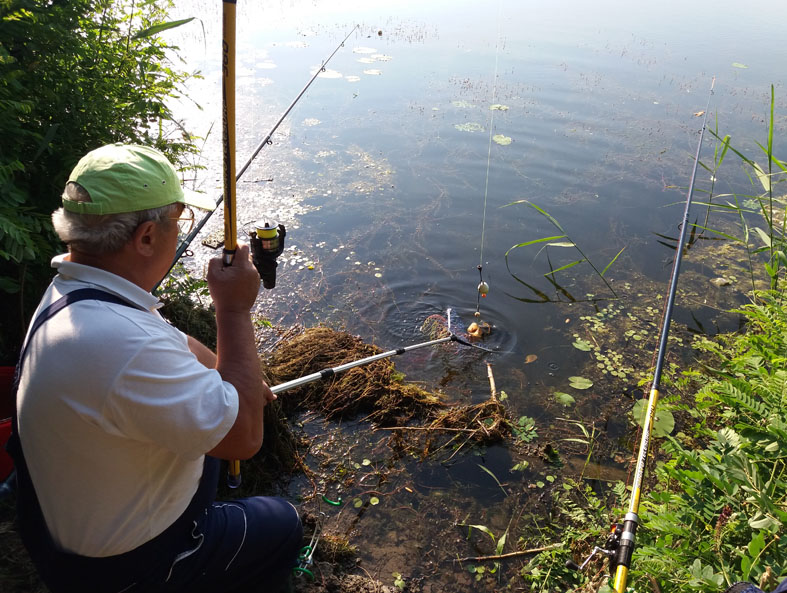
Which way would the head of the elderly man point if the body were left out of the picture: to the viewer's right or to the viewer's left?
to the viewer's right

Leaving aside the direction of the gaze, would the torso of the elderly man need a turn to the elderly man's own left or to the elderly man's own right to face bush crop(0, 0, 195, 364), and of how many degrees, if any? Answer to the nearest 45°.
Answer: approximately 45° to the elderly man's own left

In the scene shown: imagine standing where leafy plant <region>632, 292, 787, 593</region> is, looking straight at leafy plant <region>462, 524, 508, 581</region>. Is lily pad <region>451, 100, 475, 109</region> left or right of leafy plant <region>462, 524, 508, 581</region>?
right

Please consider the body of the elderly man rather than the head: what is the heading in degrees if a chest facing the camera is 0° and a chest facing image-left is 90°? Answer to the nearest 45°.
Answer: approximately 225°

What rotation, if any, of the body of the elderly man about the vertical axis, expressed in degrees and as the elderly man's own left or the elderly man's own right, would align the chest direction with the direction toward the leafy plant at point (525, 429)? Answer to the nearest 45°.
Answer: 0° — they already face it

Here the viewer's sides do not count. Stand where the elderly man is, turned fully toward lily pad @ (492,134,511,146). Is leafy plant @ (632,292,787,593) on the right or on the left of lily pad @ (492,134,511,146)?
right
